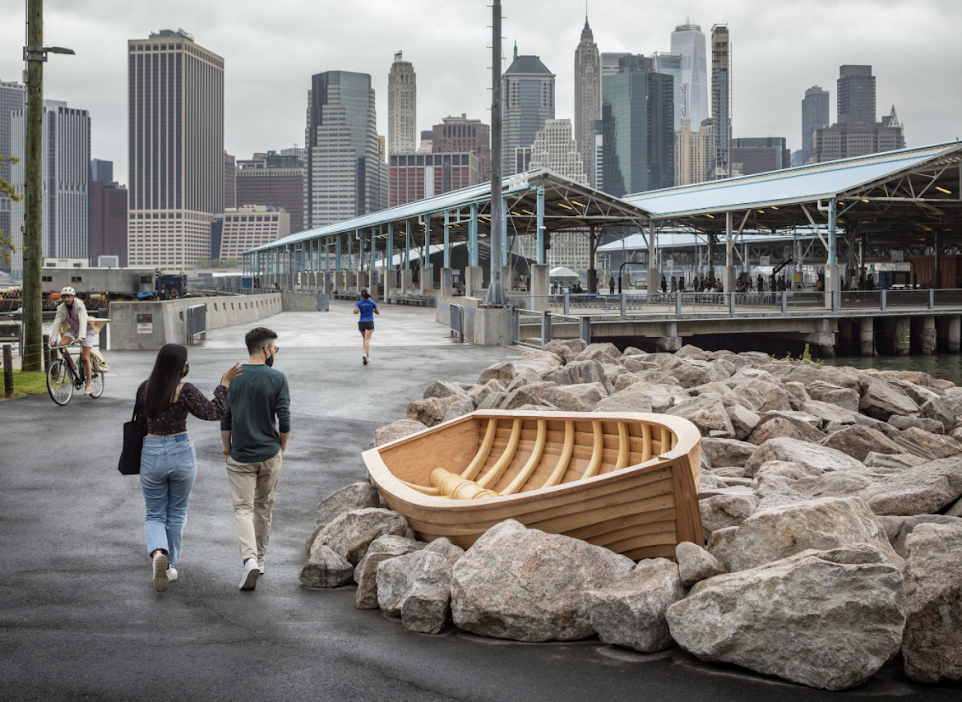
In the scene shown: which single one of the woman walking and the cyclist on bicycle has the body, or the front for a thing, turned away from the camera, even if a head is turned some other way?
the woman walking

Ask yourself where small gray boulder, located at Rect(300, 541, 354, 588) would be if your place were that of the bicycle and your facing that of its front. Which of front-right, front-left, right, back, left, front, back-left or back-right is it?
front-left

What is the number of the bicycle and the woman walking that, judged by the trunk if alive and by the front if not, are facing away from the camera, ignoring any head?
1

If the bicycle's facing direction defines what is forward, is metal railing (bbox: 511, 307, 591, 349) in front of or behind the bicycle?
behind

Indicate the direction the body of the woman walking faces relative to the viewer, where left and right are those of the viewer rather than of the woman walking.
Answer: facing away from the viewer

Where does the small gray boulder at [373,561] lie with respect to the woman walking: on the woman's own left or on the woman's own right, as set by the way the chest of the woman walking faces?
on the woman's own right

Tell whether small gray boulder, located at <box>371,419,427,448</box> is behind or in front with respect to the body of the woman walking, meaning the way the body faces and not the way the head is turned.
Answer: in front

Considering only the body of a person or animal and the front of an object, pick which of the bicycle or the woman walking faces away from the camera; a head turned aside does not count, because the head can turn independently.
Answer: the woman walking

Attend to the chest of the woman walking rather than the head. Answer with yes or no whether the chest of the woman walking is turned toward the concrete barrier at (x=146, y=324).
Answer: yes

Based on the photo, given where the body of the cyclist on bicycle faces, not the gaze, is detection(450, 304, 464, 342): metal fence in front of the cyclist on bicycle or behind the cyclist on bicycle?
behind

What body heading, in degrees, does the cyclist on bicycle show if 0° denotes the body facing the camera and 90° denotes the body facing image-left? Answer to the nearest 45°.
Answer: approximately 45°
